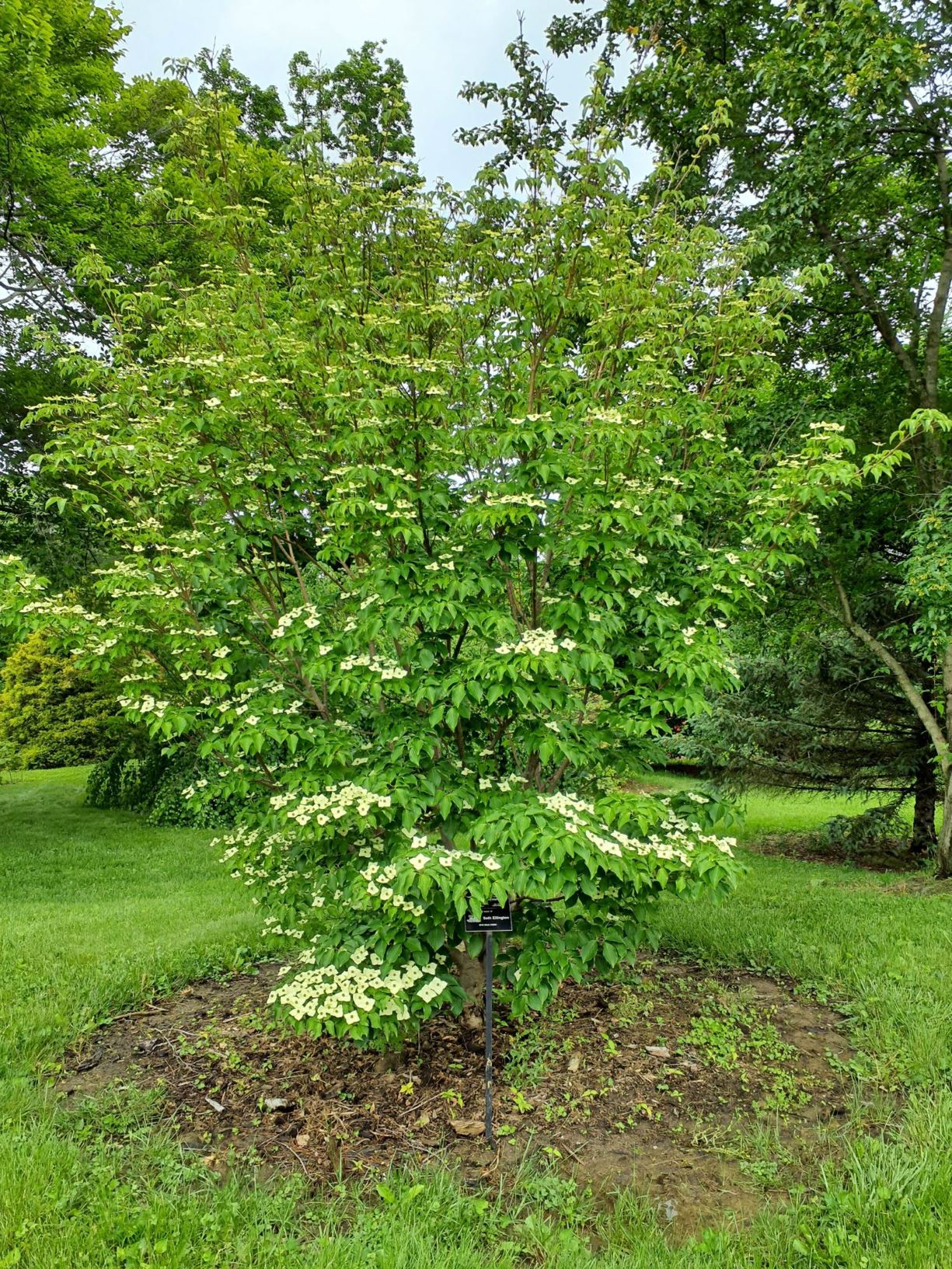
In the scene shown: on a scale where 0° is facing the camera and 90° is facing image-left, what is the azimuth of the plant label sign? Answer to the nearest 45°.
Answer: approximately 0°

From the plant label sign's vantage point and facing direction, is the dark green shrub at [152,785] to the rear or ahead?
to the rear

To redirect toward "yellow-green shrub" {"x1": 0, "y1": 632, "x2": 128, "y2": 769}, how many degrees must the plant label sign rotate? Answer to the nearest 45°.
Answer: approximately 135° to its right
